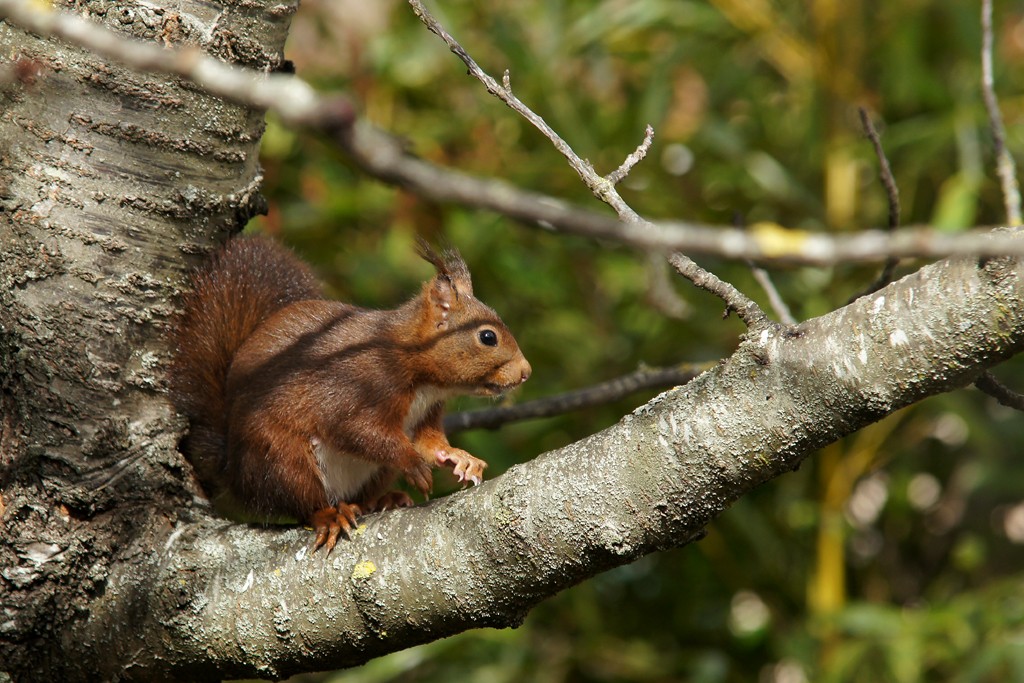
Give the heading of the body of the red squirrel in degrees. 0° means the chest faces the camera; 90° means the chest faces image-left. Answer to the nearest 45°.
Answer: approximately 270°

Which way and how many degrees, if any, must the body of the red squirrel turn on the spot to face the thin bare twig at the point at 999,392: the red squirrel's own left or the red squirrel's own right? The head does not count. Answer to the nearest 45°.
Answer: approximately 45° to the red squirrel's own right
